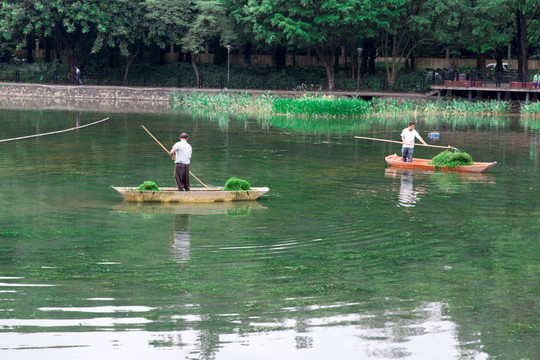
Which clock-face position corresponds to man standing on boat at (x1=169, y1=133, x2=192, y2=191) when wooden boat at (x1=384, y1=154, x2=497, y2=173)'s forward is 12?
The man standing on boat is roughly at 4 o'clock from the wooden boat.

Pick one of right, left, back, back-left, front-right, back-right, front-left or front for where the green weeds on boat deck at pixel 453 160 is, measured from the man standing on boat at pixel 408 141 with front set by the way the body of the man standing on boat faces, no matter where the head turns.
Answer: front-left

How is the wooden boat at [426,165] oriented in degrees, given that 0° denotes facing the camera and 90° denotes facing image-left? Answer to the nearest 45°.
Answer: approximately 270°

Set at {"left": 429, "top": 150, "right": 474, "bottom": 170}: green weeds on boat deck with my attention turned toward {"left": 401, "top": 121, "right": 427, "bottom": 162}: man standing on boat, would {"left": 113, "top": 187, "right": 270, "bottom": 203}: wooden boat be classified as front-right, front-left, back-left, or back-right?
front-left

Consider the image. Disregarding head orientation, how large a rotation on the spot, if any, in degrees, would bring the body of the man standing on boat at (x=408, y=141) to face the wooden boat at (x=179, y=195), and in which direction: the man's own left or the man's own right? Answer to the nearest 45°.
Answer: approximately 90° to the man's own right

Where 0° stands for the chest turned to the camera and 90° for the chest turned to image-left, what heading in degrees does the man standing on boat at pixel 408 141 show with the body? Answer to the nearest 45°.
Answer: approximately 315°

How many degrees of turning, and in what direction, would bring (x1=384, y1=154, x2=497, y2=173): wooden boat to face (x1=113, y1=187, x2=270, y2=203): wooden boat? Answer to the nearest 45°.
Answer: approximately 135° to its right

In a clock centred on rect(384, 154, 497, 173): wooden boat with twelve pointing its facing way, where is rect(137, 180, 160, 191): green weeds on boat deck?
The green weeds on boat deck is roughly at 4 o'clock from the wooden boat.

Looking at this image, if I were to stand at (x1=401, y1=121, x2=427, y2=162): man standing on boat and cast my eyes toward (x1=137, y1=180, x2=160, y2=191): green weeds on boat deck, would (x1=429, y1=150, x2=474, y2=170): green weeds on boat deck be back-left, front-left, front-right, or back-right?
back-left
